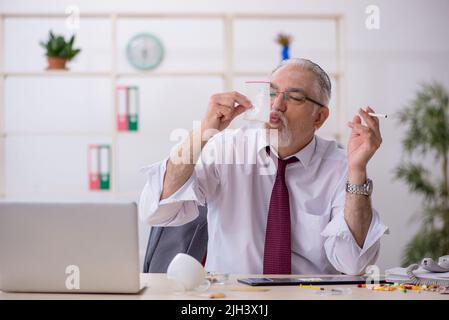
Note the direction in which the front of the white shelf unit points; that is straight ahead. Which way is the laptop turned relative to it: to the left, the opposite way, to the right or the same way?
the opposite way

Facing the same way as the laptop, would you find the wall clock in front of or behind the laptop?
in front

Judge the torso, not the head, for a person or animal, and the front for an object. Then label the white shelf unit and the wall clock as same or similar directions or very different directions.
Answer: same or similar directions

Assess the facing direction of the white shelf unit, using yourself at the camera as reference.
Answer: facing the viewer

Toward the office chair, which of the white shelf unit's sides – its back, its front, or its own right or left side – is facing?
front

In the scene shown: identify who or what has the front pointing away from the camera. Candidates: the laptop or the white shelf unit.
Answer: the laptop

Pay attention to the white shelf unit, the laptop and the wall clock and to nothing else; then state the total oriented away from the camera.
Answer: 1

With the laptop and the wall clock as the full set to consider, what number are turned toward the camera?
1

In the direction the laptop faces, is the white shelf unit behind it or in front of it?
in front

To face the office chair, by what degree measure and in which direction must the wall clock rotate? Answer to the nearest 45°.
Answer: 0° — it already faces it

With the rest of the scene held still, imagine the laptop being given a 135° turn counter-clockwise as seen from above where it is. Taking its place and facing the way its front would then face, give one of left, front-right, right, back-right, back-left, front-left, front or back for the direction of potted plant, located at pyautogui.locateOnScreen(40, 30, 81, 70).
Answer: back-right

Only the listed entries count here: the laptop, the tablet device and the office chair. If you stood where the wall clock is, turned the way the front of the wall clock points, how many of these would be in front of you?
3

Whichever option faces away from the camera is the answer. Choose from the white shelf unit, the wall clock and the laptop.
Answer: the laptop

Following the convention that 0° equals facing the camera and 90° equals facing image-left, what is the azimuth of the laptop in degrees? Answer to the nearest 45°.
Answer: approximately 180°

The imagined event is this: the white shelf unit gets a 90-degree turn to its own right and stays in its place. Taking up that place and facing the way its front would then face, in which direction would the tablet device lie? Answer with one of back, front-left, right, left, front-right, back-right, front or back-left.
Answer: left

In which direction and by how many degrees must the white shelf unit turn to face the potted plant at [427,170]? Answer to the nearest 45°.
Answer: approximately 90° to its left

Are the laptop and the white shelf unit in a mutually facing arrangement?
yes
